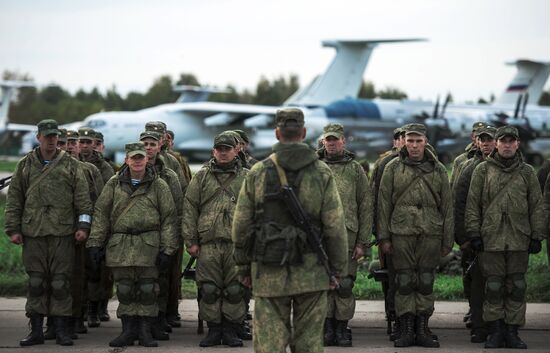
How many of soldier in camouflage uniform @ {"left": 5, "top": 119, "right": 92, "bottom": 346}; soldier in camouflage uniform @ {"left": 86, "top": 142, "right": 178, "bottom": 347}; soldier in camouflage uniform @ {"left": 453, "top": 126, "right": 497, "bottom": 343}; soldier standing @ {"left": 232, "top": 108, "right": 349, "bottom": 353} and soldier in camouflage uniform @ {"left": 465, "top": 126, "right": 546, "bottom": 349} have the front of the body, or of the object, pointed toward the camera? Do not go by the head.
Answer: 4

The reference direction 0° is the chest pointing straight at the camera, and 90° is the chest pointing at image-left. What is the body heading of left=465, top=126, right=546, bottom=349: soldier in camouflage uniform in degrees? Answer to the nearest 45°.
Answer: approximately 0°

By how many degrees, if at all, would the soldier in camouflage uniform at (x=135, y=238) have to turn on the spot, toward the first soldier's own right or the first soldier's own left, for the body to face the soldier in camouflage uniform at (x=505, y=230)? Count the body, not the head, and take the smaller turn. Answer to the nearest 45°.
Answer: approximately 90° to the first soldier's own left

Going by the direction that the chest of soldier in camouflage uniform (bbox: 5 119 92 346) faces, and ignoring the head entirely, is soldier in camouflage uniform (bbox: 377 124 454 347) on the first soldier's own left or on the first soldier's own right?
on the first soldier's own left

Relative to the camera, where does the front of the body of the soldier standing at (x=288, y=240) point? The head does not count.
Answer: away from the camera

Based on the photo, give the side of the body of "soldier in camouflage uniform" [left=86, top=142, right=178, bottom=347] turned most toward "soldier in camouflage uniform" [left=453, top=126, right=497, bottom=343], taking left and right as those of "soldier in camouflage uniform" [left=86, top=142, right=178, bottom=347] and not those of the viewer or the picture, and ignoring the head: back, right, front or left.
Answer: left

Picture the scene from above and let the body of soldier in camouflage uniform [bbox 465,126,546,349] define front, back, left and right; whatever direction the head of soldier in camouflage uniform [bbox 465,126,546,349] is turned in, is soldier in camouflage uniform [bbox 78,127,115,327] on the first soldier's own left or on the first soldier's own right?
on the first soldier's own right
